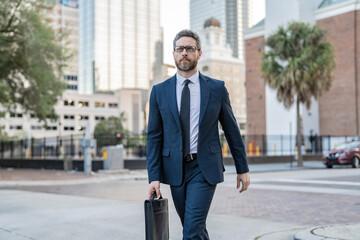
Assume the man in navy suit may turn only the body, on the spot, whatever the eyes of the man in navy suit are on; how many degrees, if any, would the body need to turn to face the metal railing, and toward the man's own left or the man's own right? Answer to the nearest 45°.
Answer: approximately 180°

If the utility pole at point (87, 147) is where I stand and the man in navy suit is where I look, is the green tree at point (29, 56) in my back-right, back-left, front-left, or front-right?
back-right

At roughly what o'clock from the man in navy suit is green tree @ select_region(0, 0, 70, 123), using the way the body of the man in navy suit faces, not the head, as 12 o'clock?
The green tree is roughly at 5 o'clock from the man in navy suit.

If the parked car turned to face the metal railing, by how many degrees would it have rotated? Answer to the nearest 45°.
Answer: approximately 45° to its right

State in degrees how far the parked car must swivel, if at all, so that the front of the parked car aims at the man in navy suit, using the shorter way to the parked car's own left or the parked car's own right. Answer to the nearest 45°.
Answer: approximately 45° to the parked car's own left

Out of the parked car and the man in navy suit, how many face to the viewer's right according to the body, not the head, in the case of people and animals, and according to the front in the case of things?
0

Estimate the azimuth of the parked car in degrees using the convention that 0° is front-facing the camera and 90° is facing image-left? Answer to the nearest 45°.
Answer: approximately 45°

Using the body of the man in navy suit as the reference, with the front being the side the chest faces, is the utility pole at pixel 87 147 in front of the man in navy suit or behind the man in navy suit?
behind

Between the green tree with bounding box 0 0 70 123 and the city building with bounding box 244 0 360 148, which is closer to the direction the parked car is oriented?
the green tree
